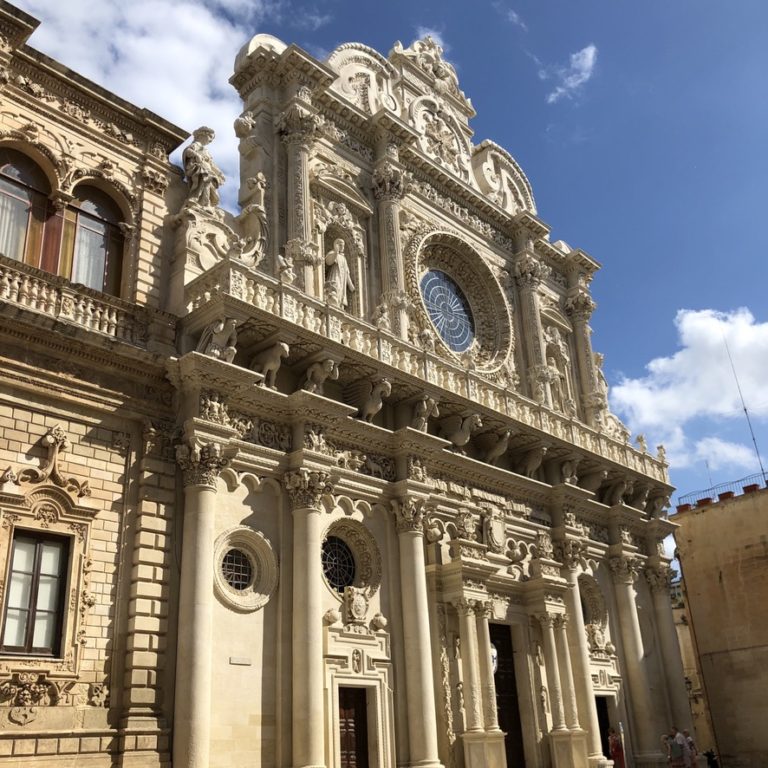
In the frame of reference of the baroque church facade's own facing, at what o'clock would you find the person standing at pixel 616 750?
The person standing is roughly at 9 o'clock from the baroque church facade.

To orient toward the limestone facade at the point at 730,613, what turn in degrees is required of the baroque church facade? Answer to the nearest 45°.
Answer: approximately 90° to its left

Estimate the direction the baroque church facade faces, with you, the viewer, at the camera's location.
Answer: facing the viewer and to the right of the viewer
